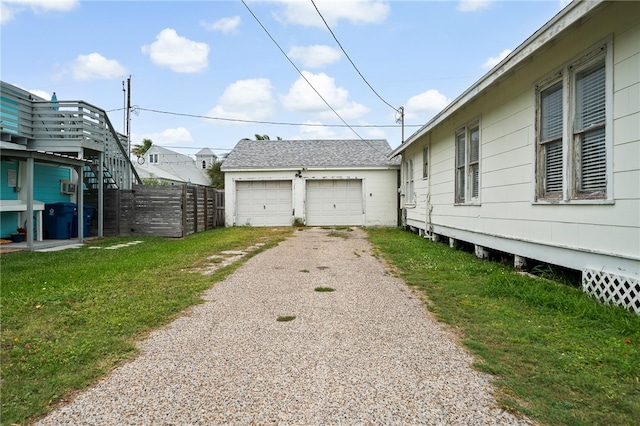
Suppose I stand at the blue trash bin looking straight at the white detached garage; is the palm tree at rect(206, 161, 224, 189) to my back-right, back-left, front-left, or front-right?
front-left

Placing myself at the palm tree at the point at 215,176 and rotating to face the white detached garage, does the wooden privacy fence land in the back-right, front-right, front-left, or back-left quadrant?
front-right

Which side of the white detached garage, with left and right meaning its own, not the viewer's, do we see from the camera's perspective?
front

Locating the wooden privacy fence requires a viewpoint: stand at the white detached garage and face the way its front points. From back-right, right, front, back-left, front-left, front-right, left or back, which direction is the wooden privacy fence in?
front-right

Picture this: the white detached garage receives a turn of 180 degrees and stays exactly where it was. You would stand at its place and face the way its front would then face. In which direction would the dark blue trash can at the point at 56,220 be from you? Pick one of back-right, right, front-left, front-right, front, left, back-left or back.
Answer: back-left

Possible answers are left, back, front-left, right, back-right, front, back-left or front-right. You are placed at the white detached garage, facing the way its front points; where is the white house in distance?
back-right

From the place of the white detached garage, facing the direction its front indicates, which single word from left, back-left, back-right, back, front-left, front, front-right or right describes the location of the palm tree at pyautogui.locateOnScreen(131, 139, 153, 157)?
back-right
